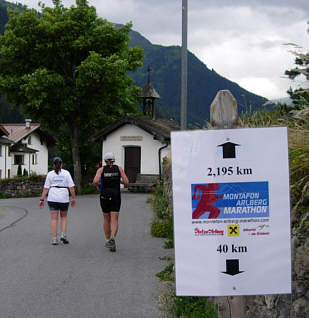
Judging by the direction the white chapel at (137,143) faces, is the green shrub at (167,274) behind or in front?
in front

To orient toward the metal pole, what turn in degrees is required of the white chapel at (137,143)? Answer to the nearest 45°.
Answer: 0° — it already faces it

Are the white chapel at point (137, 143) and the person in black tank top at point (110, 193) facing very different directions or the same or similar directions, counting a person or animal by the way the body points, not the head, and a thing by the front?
very different directions

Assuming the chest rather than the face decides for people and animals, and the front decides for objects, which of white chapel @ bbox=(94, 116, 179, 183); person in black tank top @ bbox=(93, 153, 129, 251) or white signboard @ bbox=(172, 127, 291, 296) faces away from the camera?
the person in black tank top

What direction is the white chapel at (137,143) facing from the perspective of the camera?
toward the camera

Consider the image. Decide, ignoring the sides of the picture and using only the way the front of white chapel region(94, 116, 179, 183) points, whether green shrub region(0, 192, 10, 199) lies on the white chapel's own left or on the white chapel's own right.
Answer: on the white chapel's own right

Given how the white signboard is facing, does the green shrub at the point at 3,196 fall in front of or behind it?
behind

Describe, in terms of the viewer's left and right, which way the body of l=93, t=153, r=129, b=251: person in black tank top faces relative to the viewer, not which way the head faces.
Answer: facing away from the viewer

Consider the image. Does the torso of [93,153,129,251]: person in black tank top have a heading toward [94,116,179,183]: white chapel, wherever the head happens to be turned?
yes

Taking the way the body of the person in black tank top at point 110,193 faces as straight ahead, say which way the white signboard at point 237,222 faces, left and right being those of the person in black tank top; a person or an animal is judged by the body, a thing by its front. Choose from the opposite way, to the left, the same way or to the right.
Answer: the opposite way
